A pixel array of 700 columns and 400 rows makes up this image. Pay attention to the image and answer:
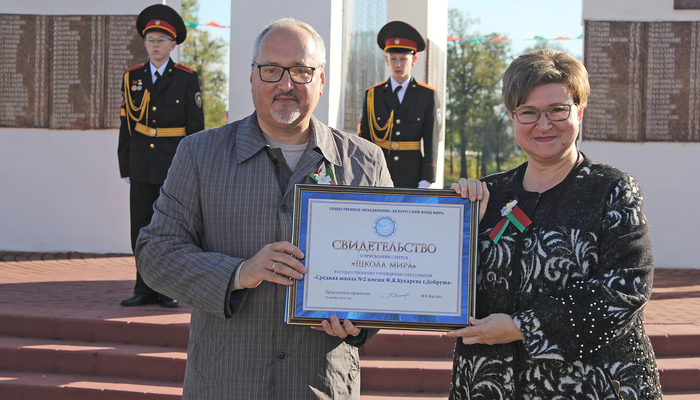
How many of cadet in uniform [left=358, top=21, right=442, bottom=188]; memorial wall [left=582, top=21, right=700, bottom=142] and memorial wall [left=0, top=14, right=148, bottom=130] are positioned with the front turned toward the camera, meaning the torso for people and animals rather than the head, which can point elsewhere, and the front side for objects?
3

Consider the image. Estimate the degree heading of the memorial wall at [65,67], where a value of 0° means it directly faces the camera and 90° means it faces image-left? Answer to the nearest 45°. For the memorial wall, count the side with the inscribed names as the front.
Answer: approximately 0°

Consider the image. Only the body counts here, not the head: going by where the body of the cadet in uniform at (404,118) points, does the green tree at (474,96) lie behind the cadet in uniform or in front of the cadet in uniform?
behind

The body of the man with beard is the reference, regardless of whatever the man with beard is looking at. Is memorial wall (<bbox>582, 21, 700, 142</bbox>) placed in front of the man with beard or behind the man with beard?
behind

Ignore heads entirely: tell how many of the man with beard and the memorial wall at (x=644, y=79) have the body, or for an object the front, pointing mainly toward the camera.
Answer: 2

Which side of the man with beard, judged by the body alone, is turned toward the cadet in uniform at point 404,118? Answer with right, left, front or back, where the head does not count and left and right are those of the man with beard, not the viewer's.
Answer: back

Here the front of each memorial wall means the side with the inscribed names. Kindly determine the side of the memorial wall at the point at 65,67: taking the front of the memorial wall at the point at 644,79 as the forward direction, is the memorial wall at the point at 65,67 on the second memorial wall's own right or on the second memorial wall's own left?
on the second memorial wall's own right

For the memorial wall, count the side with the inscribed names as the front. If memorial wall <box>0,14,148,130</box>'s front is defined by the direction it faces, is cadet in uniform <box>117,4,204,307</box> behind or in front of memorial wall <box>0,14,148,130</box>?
in front

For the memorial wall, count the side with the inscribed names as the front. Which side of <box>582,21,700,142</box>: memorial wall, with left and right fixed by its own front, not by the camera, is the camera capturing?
front

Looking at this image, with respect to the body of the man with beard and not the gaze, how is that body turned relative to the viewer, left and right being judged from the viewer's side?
facing the viewer

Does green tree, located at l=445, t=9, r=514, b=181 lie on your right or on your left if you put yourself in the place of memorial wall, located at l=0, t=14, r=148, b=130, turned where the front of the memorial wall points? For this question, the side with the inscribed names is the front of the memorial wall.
on your left

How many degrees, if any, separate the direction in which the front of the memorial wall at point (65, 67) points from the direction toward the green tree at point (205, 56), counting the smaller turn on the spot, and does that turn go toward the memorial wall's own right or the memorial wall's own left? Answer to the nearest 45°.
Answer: approximately 180°

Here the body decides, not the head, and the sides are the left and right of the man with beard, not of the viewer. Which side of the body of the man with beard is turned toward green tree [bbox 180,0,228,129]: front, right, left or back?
back
